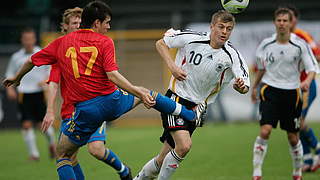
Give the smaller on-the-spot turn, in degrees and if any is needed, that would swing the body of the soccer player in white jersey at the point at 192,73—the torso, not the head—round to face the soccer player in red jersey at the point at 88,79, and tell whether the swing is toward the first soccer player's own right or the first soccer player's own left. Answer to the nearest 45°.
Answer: approximately 90° to the first soccer player's own right

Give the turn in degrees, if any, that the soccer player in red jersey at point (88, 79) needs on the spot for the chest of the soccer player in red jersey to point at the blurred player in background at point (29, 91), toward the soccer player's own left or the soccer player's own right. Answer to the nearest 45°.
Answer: approximately 45° to the soccer player's own left

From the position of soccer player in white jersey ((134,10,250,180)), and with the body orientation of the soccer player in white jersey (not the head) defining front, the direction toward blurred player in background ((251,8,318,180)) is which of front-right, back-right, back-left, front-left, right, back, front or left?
left

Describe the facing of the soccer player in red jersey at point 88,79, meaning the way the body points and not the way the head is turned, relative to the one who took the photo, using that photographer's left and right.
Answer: facing away from the viewer and to the right of the viewer

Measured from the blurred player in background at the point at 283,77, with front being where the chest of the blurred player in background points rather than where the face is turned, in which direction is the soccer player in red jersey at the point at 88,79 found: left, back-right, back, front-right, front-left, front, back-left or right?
front-right

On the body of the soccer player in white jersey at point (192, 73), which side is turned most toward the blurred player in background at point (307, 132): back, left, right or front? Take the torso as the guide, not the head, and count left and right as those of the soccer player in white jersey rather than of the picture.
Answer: left

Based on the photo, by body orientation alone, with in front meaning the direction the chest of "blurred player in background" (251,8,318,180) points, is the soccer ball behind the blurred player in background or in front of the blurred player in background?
in front

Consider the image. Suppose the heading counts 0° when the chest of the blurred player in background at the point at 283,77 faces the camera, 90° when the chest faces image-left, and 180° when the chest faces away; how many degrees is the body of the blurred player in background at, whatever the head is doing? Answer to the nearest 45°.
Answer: approximately 0°

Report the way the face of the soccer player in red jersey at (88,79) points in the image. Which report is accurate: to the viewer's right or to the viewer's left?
to the viewer's right

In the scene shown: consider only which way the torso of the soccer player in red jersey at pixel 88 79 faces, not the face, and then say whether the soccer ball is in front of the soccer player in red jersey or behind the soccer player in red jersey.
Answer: in front
